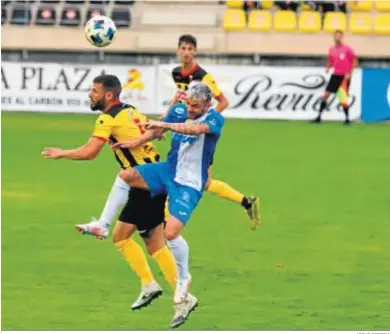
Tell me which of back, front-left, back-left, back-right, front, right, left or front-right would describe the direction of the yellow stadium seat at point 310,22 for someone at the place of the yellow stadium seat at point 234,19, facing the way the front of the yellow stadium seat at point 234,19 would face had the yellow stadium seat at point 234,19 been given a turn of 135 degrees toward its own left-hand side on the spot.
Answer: front-right

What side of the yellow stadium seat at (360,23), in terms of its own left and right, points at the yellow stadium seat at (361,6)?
back

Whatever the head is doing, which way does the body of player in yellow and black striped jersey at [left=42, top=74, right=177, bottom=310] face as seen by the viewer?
to the viewer's left

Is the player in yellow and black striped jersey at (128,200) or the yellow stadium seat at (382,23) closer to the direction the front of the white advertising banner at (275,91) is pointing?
the player in yellow and black striped jersey

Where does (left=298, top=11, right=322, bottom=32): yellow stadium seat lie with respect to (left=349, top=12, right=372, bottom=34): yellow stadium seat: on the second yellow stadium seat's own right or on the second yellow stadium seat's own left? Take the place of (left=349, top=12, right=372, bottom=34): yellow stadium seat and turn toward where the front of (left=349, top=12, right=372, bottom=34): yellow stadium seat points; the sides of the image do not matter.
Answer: on the second yellow stadium seat's own right

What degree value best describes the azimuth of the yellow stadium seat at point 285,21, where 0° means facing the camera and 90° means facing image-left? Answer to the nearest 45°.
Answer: approximately 0°

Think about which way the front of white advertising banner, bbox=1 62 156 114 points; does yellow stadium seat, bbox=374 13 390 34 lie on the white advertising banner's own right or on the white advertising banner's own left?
on the white advertising banner's own left

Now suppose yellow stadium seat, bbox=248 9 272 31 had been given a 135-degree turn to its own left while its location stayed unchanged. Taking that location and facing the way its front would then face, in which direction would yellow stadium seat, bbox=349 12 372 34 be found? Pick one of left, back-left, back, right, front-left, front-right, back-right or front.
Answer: front-right

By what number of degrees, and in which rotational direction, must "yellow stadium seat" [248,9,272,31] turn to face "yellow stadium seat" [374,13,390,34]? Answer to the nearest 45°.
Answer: approximately 90° to its left

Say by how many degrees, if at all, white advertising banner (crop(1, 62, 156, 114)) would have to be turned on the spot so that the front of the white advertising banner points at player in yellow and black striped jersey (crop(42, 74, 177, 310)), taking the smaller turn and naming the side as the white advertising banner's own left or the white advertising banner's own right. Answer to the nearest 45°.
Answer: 0° — it already faces them

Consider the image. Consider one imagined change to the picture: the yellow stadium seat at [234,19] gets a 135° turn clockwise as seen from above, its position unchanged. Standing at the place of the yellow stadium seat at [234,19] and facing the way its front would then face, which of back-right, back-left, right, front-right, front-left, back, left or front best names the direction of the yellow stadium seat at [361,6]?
back-right

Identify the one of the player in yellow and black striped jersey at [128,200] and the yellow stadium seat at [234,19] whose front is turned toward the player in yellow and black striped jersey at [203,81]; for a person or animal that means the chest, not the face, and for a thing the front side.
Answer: the yellow stadium seat
